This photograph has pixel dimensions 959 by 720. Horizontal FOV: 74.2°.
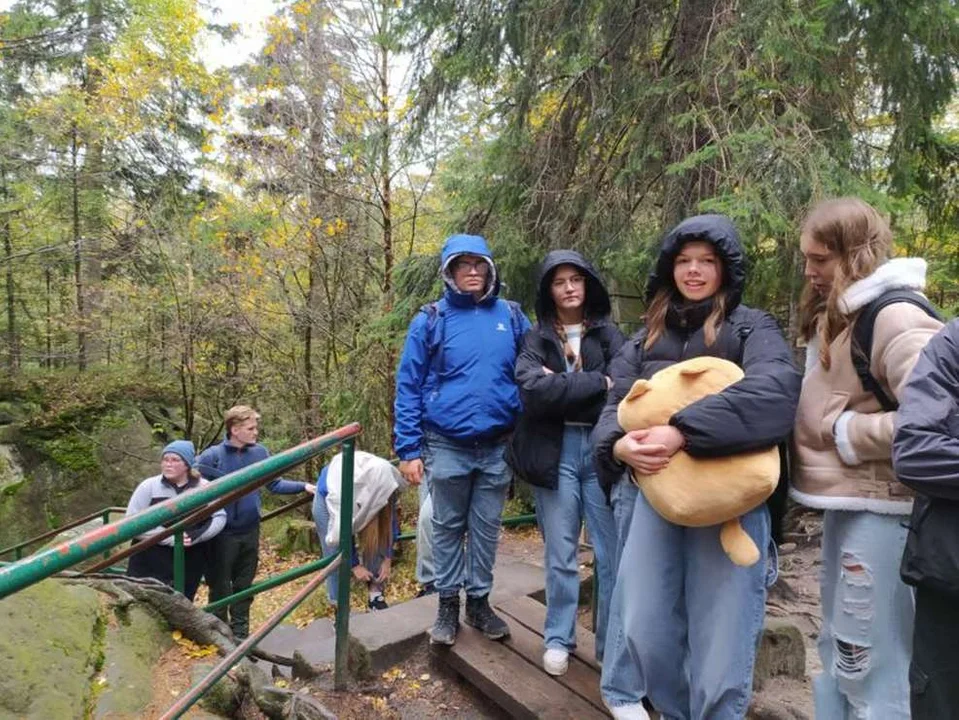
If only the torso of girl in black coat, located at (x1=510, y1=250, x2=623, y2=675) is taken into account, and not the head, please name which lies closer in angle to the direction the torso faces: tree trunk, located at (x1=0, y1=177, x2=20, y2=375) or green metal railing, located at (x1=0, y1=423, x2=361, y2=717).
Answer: the green metal railing

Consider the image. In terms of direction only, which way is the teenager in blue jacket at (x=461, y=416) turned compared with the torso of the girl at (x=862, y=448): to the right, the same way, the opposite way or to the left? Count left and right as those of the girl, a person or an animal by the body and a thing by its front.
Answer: to the left

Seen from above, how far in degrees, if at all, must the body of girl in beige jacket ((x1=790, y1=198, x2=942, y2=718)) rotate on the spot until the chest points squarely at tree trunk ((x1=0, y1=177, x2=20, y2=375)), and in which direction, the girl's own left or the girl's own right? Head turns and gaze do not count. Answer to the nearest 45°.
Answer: approximately 45° to the girl's own right

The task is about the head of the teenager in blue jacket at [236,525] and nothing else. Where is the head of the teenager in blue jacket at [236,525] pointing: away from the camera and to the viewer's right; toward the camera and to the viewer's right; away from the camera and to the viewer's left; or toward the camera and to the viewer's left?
toward the camera and to the viewer's right

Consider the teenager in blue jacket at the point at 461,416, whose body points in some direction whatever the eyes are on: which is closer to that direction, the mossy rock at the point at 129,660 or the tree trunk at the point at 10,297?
the mossy rock

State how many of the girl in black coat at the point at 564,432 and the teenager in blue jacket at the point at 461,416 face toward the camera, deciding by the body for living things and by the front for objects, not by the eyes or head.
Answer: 2

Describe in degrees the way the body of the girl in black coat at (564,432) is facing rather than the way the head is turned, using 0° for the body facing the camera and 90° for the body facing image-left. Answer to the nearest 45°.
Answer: approximately 0°

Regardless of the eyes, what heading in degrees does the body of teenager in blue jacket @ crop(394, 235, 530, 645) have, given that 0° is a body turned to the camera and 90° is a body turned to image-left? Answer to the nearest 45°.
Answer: approximately 0°

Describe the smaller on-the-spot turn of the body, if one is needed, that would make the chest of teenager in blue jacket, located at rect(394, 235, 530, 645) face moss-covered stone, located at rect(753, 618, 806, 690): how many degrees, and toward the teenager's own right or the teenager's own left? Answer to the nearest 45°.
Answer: approximately 90° to the teenager's own left

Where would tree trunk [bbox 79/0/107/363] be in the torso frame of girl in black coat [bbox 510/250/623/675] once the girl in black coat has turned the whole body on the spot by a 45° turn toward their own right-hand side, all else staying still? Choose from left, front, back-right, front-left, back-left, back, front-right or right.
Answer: right

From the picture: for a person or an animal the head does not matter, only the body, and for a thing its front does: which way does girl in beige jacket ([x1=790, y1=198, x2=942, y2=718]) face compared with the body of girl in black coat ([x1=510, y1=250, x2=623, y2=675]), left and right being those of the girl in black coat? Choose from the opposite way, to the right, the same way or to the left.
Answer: to the right
